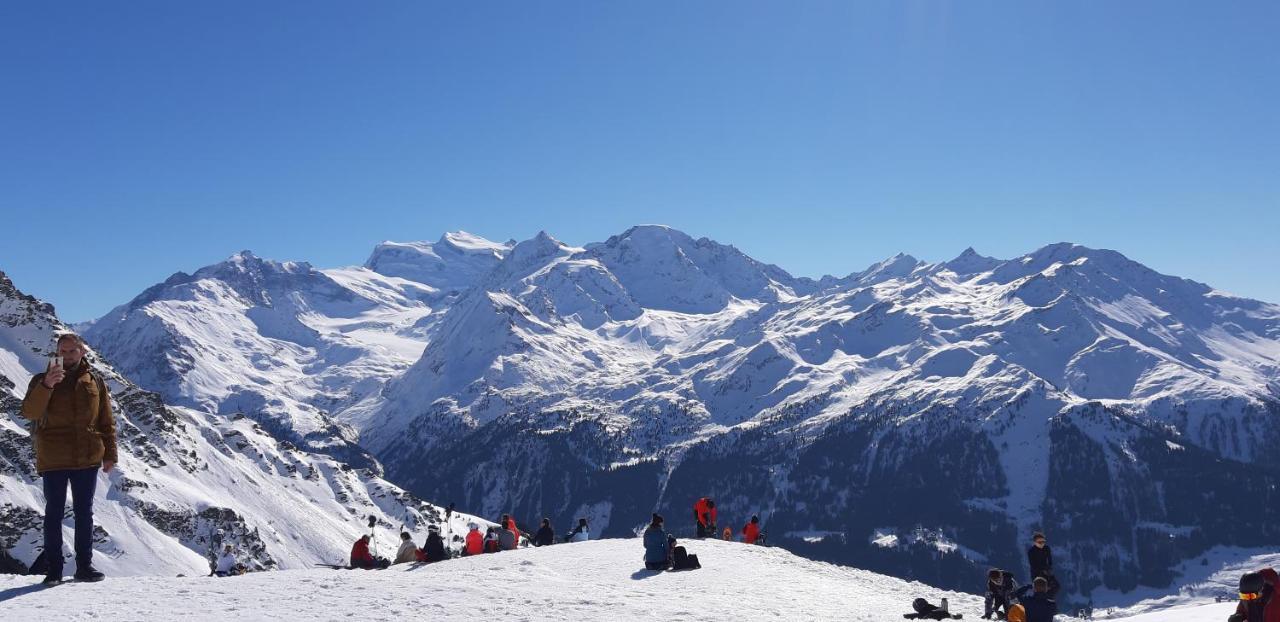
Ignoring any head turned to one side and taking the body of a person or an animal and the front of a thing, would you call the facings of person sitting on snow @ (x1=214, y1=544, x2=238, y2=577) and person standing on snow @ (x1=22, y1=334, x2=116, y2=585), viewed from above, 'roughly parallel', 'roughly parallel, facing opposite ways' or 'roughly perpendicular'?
roughly parallel, facing opposite ways

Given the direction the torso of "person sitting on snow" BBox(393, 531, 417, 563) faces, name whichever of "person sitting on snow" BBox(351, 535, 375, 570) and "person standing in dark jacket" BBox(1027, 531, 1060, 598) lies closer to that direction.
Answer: the person sitting on snow

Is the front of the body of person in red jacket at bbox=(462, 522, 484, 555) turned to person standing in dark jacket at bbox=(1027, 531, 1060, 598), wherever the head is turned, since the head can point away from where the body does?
no

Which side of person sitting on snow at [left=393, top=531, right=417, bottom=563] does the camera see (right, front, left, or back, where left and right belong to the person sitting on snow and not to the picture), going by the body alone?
back

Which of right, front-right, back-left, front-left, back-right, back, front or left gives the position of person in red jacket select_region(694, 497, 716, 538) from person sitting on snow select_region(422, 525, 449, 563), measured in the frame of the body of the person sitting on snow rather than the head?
front-right

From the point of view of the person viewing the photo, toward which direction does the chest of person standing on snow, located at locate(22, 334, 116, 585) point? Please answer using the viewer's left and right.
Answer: facing the viewer

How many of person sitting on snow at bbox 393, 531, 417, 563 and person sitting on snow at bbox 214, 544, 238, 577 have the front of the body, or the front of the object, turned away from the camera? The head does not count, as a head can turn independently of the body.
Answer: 2

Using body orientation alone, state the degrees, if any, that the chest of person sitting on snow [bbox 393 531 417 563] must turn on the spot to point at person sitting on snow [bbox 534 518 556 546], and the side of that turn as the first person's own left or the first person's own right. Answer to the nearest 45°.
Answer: approximately 45° to the first person's own right

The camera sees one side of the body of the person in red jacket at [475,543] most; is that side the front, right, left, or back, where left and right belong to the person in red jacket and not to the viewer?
back

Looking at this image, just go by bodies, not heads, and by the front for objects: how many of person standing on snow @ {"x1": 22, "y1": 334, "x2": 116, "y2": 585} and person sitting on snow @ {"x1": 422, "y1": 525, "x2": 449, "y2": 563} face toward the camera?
1

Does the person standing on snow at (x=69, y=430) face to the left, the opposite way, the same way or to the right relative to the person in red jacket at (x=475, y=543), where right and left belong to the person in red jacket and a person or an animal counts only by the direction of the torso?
the opposite way

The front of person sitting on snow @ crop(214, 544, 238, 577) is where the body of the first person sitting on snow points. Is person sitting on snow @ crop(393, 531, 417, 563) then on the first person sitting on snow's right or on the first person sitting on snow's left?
on the first person sitting on snow's right

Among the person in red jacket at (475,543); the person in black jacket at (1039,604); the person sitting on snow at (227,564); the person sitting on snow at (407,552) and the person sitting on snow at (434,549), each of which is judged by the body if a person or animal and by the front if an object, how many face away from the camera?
5

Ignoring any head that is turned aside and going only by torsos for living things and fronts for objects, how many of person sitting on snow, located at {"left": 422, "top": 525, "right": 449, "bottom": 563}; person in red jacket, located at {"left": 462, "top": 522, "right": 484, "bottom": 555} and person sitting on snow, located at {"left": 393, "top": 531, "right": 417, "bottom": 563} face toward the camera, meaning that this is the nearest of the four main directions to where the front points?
0

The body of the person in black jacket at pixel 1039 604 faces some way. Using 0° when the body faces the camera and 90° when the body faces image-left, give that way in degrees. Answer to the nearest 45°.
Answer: approximately 180°

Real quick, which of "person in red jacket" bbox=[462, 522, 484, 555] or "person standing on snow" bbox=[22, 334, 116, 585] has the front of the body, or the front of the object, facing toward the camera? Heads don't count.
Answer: the person standing on snow

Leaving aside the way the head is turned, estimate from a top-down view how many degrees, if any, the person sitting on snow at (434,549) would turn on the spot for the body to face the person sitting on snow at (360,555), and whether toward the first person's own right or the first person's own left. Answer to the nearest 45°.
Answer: approximately 45° to the first person's own left

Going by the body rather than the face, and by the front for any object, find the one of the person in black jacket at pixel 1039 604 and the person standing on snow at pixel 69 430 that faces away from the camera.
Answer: the person in black jacket

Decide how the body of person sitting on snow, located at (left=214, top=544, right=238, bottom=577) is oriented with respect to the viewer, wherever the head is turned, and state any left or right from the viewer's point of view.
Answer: facing away from the viewer

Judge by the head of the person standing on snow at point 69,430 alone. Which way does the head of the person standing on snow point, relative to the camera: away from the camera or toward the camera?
toward the camera
